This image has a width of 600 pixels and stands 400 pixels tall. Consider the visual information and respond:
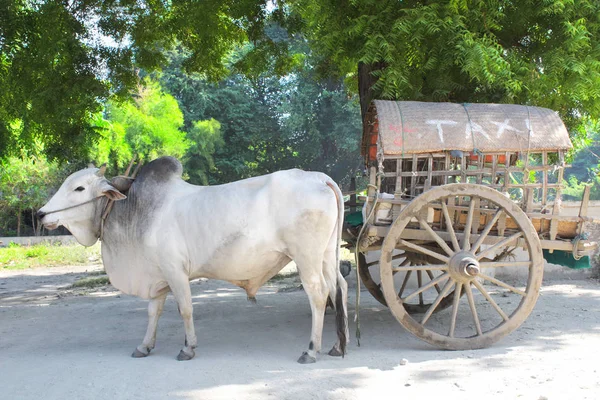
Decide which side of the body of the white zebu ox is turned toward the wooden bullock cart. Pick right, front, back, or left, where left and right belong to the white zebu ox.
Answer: back

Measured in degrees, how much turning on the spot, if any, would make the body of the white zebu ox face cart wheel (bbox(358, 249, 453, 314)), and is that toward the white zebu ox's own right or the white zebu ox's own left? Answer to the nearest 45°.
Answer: approximately 135° to the white zebu ox's own right

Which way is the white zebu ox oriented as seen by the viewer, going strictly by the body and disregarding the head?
to the viewer's left
